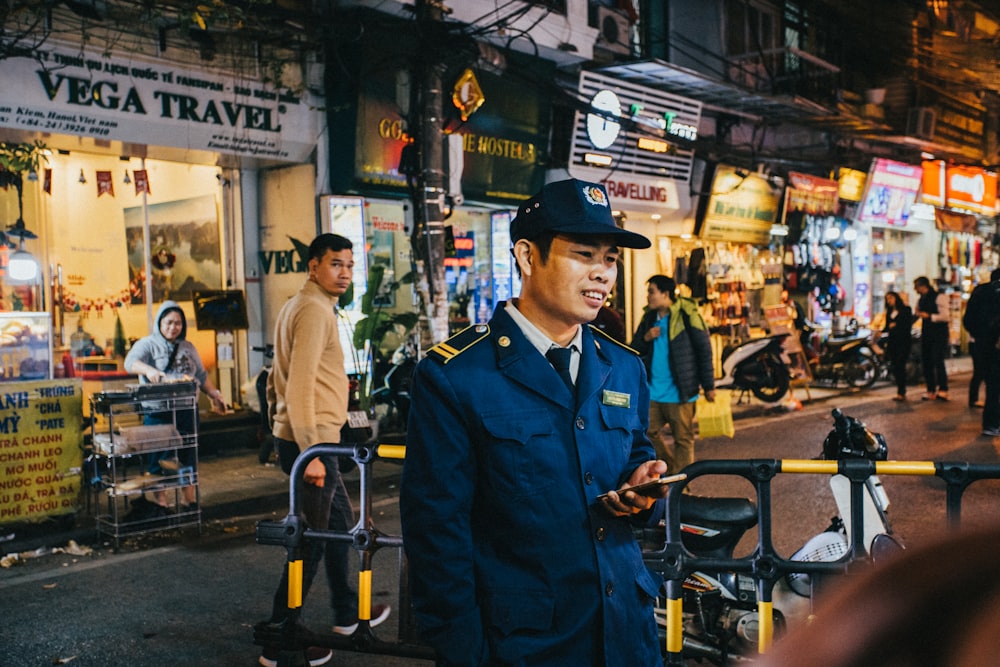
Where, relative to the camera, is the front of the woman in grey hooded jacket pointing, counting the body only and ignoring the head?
toward the camera

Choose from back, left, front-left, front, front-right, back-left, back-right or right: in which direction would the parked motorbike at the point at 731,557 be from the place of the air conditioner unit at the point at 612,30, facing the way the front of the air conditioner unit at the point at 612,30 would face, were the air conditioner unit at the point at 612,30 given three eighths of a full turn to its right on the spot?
left

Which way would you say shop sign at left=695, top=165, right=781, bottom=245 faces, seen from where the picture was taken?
facing the viewer

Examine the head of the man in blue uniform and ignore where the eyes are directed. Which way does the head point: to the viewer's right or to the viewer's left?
to the viewer's right

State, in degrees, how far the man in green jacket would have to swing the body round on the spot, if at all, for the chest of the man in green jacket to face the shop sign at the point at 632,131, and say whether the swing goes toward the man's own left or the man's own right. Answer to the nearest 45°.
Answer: approximately 135° to the man's own right

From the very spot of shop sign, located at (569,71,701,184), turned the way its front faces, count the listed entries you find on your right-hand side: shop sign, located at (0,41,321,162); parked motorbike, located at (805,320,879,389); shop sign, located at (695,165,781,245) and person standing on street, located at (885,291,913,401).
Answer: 1

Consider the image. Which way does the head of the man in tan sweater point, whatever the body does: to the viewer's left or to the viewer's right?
to the viewer's right

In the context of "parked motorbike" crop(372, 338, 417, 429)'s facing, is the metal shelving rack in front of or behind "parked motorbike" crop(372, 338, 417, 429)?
in front

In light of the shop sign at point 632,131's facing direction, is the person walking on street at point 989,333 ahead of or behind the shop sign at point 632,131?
ahead

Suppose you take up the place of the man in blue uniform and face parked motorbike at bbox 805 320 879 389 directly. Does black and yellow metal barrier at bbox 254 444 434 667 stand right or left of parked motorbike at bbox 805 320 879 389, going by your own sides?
left

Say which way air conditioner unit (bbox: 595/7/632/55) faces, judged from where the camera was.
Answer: facing the viewer and to the right of the viewer
